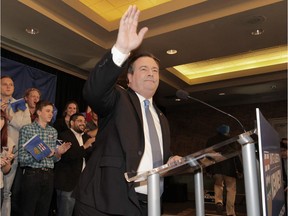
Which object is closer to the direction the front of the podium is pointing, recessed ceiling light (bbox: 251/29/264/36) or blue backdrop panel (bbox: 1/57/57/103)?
the recessed ceiling light

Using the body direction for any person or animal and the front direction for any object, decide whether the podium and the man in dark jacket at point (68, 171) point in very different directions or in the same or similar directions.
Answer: same or similar directions

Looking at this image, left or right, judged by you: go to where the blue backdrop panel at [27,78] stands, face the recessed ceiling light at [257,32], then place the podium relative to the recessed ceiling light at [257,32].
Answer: right

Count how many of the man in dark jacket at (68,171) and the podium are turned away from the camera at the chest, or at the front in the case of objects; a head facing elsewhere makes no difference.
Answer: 0

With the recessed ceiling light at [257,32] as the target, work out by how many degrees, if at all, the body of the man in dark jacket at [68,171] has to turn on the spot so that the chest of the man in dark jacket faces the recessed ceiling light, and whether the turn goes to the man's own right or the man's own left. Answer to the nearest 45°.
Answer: approximately 45° to the man's own left

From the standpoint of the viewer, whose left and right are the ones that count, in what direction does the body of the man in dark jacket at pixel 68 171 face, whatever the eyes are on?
facing the viewer and to the right of the viewer

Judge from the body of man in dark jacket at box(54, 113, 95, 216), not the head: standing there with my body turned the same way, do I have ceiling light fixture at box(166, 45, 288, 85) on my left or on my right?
on my left

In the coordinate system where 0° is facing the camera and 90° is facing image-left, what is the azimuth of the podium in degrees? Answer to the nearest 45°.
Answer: approximately 270°

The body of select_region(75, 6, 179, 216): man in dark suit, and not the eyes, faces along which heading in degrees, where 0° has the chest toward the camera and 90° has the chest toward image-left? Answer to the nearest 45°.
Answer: approximately 315°

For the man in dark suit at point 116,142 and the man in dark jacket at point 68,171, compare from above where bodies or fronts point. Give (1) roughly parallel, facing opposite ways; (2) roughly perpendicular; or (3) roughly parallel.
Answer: roughly parallel
